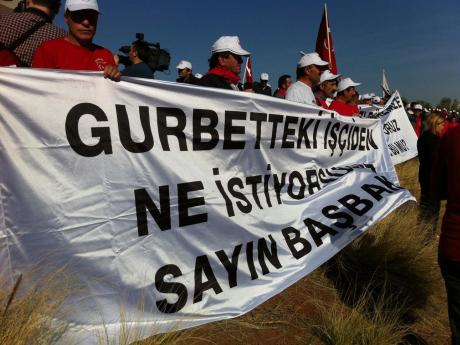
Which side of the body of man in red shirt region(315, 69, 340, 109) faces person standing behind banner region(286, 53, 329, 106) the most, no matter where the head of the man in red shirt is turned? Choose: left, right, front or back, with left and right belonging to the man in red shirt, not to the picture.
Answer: right

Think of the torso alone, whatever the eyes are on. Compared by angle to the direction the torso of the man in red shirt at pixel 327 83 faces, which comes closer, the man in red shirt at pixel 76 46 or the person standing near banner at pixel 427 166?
the person standing near banner

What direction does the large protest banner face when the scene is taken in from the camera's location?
facing the viewer and to the right of the viewer

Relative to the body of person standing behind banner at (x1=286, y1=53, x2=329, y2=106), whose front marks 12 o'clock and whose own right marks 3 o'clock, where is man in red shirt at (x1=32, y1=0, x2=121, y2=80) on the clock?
The man in red shirt is roughly at 4 o'clock from the person standing behind banner.
